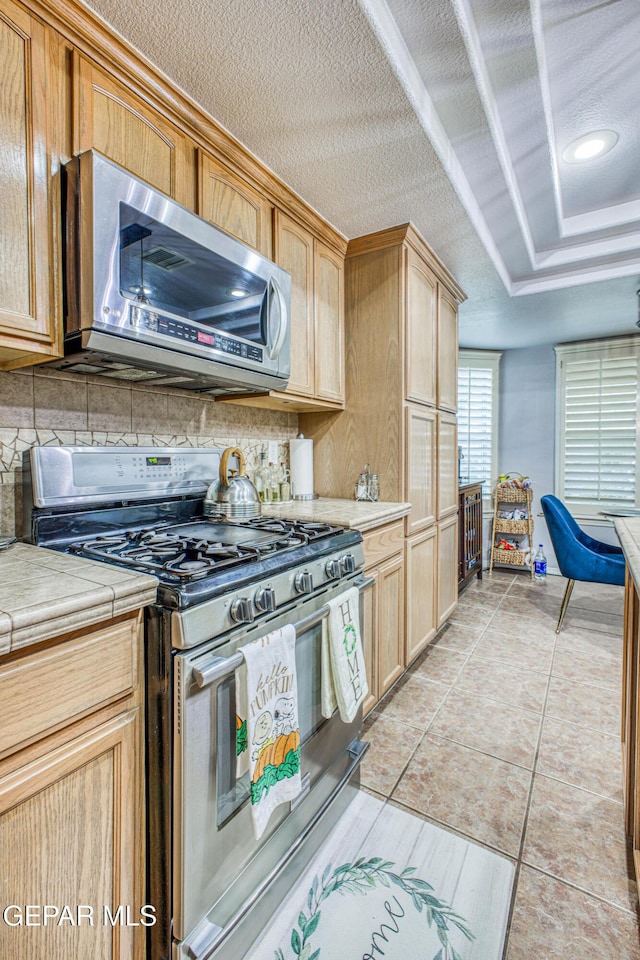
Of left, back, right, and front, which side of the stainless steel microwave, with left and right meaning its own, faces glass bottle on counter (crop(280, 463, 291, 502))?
left

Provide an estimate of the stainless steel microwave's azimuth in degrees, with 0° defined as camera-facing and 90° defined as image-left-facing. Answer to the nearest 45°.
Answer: approximately 315°

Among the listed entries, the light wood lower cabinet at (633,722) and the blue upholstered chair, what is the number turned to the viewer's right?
1

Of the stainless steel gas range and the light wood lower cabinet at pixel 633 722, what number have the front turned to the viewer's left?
1

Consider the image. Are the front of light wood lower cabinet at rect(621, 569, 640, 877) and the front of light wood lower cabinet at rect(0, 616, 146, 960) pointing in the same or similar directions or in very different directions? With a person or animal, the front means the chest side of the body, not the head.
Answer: very different directions

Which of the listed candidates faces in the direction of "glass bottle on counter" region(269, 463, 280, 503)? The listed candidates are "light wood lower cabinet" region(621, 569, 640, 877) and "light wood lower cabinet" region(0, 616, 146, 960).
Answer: "light wood lower cabinet" region(621, 569, 640, 877)

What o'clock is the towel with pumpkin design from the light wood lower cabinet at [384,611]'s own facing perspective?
The towel with pumpkin design is roughly at 2 o'clock from the light wood lower cabinet.

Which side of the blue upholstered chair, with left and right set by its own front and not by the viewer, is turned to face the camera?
right

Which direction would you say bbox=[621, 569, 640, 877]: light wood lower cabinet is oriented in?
to the viewer's left

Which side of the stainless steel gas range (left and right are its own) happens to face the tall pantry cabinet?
left

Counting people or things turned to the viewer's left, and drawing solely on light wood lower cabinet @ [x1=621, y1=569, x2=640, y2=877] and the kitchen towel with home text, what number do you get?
1

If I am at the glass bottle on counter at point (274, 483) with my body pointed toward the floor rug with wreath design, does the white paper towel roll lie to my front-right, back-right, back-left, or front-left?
back-left

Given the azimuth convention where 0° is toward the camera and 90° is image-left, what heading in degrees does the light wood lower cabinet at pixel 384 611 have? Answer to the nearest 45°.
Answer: approximately 315°
